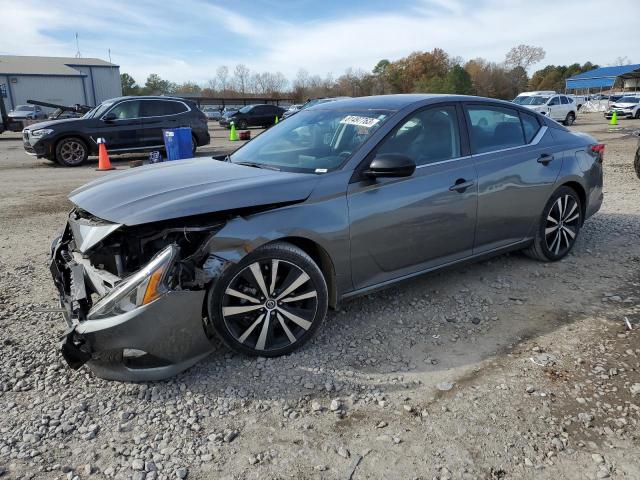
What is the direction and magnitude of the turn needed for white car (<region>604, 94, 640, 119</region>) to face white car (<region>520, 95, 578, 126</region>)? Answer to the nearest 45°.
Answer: approximately 45° to its left

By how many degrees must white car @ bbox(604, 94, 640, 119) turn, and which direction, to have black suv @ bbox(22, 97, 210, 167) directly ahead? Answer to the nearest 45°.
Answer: approximately 45° to its left

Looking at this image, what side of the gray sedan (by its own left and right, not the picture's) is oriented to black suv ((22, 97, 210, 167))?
right

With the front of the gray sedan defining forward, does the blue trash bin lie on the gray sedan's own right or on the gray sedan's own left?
on the gray sedan's own right

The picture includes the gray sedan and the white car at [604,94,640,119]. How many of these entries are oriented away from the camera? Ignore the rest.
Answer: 0

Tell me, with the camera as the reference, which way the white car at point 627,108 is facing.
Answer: facing the viewer and to the left of the viewer

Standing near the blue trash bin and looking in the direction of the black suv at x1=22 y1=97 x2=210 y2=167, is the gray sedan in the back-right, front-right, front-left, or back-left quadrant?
back-left

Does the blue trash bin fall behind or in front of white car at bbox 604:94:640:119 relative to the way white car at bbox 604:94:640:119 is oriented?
in front

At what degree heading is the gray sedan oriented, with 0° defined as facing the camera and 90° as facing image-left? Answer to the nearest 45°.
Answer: approximately 45°

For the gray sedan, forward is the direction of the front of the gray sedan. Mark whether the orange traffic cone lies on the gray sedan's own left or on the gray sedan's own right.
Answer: on the gray sedan's own right

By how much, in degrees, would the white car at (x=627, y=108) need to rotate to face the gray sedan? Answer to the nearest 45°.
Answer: approximately 45° to its left
